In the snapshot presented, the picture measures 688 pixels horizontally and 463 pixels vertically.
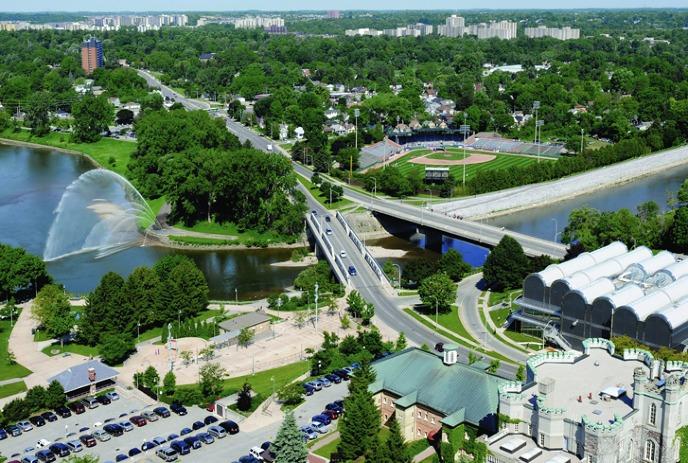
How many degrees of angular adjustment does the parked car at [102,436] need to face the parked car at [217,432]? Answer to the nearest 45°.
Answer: approximately 45° to its left

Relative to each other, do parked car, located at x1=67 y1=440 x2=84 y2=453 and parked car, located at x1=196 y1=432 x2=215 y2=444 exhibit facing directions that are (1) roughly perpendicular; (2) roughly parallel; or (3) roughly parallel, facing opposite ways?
roughly parallel

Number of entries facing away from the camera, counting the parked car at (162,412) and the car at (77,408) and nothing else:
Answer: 2

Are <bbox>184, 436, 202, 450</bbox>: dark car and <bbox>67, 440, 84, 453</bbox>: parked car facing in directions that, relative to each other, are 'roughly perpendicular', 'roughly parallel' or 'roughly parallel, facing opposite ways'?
roughly parallel

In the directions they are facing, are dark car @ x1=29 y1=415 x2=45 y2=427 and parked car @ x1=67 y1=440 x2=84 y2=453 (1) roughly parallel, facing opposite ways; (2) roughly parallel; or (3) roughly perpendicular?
roughly parallel

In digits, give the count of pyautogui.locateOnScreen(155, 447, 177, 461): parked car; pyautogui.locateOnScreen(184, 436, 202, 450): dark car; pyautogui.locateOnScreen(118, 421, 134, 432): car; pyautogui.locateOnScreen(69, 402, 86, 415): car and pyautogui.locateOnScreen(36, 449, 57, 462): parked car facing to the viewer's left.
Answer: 0
